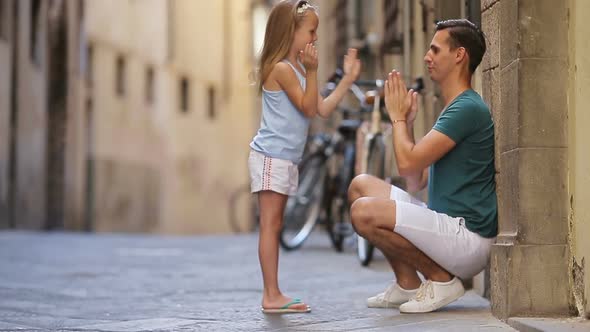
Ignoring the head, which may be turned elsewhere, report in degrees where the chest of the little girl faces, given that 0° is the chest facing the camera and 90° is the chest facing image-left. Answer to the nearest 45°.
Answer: approximately 270°

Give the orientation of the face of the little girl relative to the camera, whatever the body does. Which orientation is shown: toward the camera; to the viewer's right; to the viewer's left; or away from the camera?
to the viewer's right
